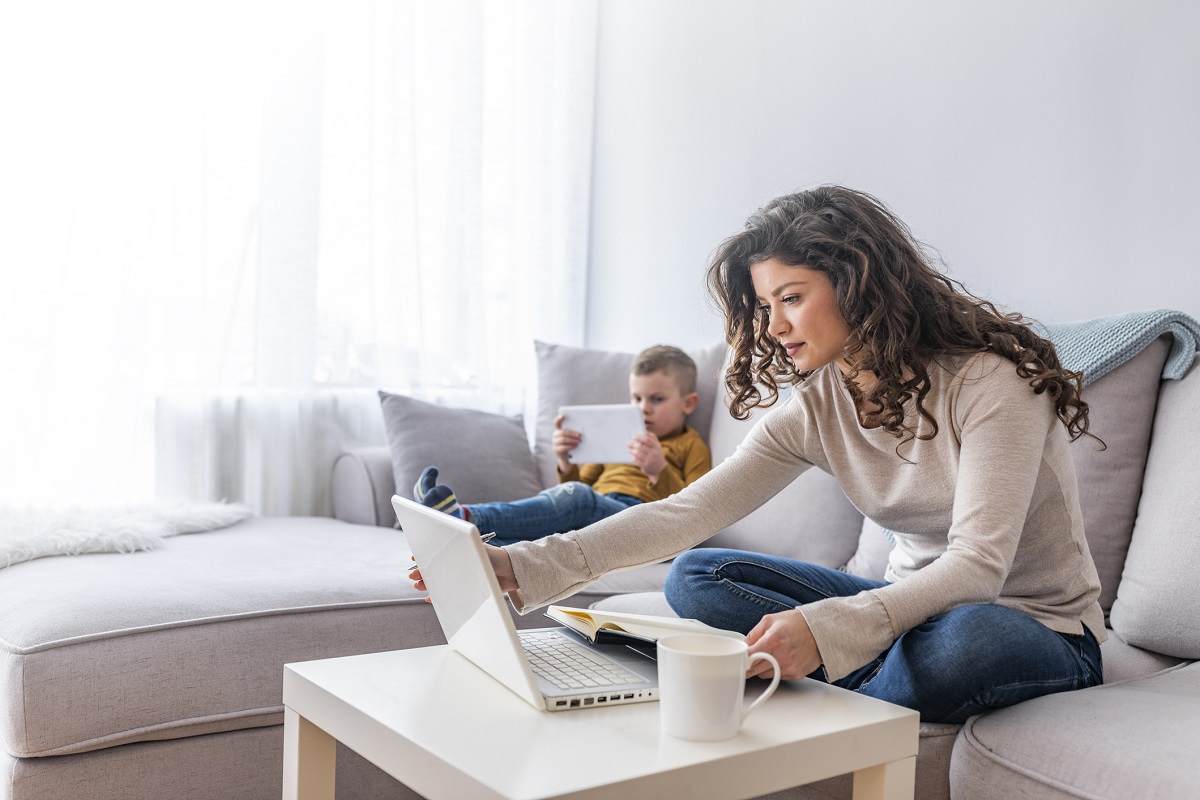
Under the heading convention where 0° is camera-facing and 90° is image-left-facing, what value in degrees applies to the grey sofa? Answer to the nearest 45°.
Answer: approximately 45°

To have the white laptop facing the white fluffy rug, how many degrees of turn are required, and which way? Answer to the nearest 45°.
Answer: approximately 90° to its left

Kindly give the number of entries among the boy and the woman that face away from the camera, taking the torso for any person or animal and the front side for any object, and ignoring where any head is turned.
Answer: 0

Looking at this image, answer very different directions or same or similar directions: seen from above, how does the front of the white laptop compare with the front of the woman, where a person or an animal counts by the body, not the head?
very different directions

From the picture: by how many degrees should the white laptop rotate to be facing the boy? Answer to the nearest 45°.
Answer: approximately 45° to its left

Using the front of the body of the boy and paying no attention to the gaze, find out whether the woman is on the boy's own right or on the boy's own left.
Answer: on the boy's own left

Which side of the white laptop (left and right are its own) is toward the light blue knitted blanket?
front

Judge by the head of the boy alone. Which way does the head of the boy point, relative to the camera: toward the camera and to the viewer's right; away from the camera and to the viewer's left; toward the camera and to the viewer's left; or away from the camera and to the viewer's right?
toward the camera and to the viewer's left

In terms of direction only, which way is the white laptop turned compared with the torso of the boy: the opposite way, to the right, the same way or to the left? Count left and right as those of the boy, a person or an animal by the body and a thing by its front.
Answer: the opposite way
